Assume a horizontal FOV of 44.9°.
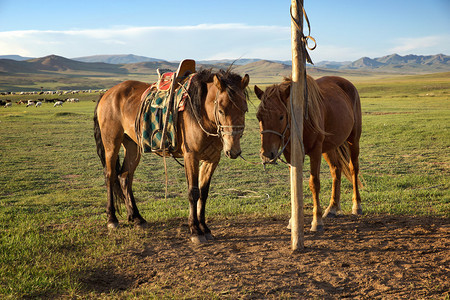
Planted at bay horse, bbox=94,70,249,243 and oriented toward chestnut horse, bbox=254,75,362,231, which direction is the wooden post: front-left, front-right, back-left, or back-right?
front-right

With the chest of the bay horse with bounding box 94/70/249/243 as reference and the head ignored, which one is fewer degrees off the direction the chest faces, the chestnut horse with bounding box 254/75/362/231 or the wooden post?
the wooden post

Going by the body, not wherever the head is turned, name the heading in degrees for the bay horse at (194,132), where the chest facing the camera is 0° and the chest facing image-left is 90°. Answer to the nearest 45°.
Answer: approximately 315°

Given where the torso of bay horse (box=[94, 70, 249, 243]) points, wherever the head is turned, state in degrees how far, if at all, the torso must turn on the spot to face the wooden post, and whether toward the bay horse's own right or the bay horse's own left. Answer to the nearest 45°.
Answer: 0° — it already faces it

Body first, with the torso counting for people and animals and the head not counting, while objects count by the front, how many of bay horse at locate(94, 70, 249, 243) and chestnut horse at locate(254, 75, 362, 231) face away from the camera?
0

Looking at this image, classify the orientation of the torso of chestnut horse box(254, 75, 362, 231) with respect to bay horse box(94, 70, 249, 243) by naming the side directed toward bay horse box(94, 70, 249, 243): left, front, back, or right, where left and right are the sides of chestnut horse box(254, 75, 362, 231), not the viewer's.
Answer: front

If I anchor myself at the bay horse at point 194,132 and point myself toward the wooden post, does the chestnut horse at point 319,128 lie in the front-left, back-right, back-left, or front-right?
front-left

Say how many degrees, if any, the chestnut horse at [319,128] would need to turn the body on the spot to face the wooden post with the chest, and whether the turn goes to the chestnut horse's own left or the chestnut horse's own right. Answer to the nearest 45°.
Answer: approximately 45° to the chestnut horse's own left

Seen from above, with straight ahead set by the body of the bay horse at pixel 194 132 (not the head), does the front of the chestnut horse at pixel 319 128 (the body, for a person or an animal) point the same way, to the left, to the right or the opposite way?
to the right

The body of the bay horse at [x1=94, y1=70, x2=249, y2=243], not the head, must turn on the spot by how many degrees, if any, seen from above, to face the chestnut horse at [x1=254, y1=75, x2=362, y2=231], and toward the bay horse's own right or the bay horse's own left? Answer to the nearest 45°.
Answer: approximately 45° to the bay horse's own left

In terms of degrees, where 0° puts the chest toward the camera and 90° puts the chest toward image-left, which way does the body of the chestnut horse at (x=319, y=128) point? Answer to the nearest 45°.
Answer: approximately 45°
